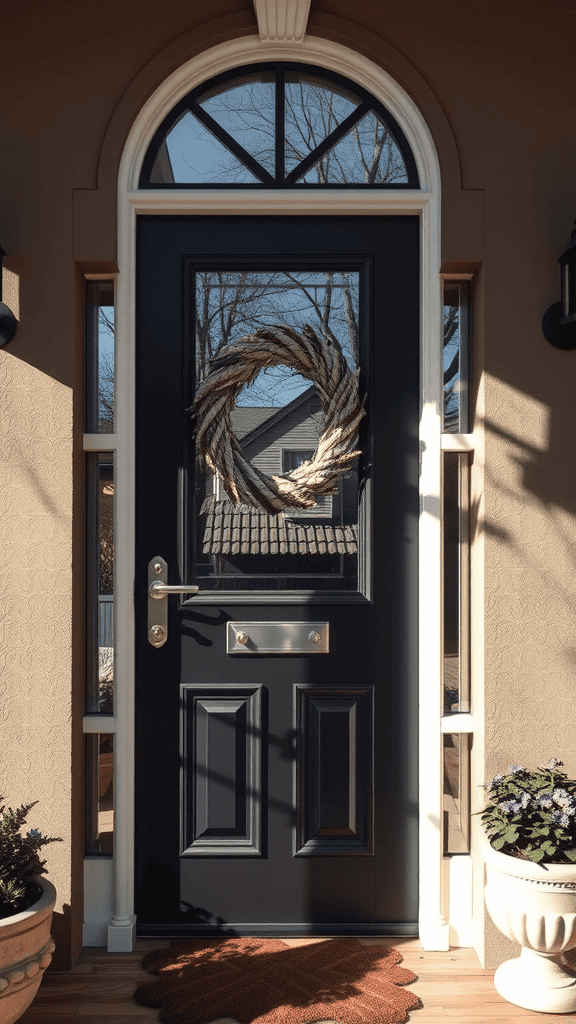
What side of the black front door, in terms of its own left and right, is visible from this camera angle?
front

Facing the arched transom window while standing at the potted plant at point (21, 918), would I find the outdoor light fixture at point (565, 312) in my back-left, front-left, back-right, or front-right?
front-right
